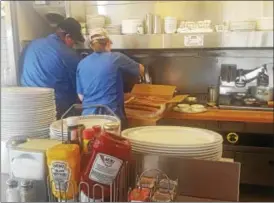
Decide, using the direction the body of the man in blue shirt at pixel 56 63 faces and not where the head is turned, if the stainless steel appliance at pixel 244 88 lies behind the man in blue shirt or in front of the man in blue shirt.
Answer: in front

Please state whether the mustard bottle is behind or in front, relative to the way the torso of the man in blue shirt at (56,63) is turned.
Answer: behind

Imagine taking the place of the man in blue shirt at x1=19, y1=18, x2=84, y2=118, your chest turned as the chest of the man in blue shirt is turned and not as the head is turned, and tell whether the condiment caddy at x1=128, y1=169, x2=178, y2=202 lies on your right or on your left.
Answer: on your right

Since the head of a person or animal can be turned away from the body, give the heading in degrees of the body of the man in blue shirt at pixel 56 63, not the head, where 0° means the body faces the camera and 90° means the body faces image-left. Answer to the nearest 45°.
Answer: approximately 225°

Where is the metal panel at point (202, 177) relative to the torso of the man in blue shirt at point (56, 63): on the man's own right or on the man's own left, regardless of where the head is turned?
on the man's own right

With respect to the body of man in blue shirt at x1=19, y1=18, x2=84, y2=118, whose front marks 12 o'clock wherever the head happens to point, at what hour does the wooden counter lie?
The wooden counter is roughly at 1 o'clock from the man in blue shirt.
